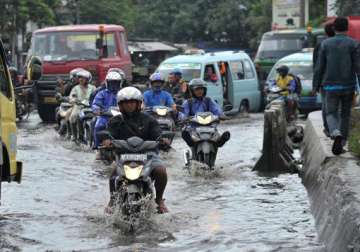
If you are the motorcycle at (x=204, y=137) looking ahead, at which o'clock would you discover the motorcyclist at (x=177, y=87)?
The motorcyclist is roughly at 6 o'clock from the motorcycle.

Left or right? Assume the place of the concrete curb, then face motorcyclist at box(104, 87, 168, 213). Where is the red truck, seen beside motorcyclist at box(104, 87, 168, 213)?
right

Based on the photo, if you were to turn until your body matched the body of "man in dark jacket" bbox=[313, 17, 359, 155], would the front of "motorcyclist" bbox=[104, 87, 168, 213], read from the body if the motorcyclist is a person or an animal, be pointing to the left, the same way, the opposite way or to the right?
the opposite way

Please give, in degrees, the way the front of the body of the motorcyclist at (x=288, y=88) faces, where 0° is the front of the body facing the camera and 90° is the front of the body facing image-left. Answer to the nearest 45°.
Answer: approximately 45°

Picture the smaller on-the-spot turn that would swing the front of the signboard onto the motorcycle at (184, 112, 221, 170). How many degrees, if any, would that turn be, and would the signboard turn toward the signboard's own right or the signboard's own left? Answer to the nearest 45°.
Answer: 0° — it already faces it

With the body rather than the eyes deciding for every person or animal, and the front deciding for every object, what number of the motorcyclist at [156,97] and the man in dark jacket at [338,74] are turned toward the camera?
1

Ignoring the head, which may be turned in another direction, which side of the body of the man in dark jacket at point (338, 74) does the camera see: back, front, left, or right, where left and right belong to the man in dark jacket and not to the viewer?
back

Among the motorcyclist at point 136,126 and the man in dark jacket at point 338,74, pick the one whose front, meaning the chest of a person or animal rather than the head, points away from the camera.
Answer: the man in dark jacket
